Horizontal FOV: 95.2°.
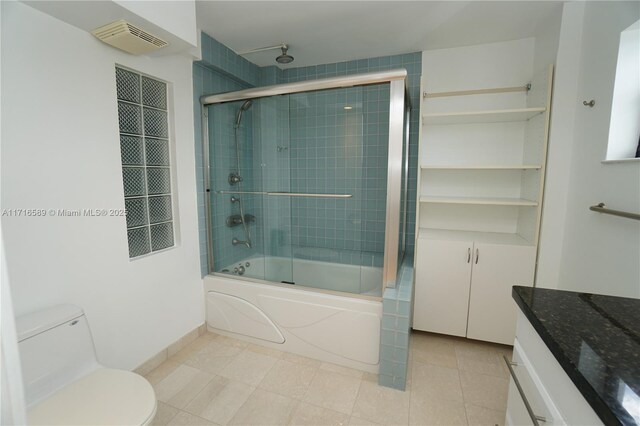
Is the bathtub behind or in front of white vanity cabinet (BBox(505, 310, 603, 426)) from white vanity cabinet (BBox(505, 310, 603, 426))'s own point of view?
in front

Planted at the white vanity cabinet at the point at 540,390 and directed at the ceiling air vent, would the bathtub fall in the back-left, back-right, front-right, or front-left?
front-right

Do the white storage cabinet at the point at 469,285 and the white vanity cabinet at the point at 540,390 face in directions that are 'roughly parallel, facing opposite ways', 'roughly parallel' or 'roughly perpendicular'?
roughly perpendicular

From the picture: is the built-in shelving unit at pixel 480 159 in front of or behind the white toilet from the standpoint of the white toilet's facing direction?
in front

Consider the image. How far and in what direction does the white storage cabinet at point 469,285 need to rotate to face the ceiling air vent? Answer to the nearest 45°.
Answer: approximately 45° to its right

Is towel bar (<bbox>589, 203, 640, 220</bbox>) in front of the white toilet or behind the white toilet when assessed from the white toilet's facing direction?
in front

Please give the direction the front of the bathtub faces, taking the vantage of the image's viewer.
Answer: facing the viewer and to the left of the viewer

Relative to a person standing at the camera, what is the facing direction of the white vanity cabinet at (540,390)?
facing to the left of the viewer

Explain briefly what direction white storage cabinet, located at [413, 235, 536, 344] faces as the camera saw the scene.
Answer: facing the viewer

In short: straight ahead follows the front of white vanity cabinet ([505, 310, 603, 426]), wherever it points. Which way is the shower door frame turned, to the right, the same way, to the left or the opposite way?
to the left

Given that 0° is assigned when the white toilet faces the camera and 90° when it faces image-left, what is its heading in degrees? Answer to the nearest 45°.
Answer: approximately 315°

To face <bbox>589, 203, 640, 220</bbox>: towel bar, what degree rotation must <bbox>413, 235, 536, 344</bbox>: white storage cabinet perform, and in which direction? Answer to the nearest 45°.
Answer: approximately 45° to its left

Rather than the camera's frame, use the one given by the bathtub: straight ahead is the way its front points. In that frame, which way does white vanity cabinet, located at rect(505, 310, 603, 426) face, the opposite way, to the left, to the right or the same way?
to the right

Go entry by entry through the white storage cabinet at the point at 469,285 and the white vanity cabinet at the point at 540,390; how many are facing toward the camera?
1

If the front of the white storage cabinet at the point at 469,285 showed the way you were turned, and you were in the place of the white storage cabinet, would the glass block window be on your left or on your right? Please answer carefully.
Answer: on your right
